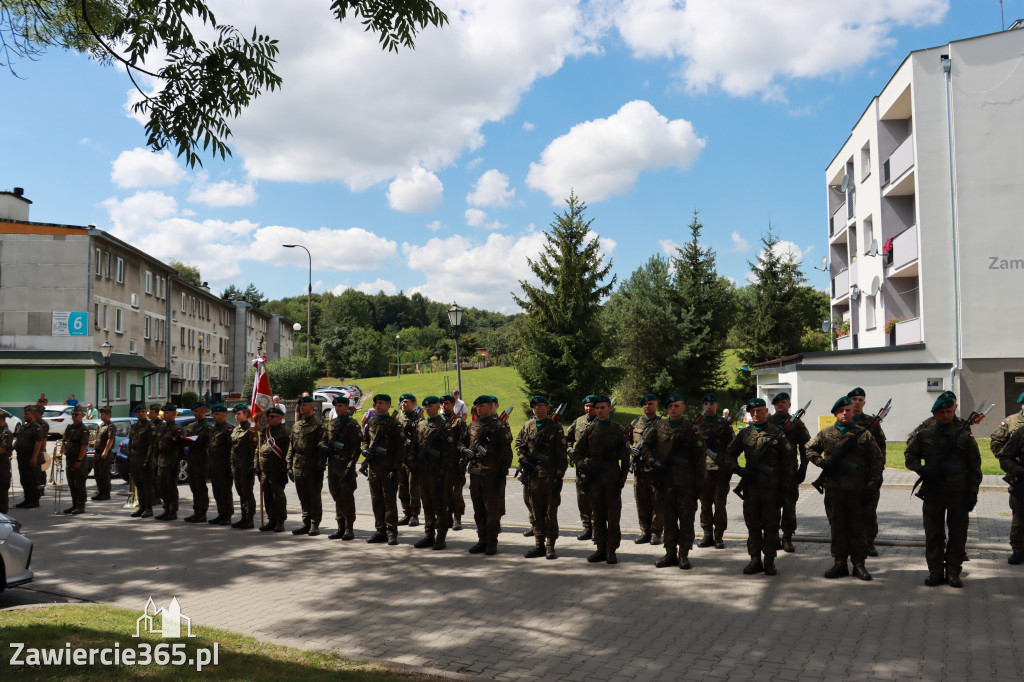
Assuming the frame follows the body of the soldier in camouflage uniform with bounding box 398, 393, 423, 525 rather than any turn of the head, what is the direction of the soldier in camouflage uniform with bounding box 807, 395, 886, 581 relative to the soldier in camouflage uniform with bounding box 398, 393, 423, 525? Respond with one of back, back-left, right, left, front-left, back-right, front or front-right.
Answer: left

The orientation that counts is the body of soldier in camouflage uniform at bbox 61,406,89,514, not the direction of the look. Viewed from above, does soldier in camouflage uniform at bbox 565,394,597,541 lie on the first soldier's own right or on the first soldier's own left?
on the first soldier's own left

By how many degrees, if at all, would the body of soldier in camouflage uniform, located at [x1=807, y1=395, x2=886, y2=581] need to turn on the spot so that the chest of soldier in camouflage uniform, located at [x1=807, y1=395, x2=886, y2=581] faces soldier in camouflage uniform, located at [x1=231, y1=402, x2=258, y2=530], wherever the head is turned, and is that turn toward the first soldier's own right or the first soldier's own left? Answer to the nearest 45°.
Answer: approximately 90° to the first soldier's own right

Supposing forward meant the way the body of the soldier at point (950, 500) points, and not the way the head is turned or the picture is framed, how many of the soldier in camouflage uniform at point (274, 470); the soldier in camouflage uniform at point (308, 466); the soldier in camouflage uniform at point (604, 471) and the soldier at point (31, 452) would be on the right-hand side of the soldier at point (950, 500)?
4

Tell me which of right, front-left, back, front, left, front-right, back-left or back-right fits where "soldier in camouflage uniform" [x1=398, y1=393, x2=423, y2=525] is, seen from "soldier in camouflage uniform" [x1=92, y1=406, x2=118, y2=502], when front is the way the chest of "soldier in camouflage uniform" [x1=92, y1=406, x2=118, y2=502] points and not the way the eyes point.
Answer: left

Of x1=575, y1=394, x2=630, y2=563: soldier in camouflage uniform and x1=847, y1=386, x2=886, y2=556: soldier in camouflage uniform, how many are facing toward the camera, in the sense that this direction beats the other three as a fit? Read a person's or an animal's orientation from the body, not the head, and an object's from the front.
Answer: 2

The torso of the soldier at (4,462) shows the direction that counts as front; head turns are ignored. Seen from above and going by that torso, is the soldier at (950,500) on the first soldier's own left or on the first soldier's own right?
on the first soldier's own left

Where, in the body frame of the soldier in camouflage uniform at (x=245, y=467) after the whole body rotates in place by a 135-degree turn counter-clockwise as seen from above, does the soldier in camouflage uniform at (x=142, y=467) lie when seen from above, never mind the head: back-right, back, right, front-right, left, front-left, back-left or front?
back-left

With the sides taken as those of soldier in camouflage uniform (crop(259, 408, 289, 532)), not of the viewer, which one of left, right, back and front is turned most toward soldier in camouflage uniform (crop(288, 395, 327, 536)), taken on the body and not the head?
left
